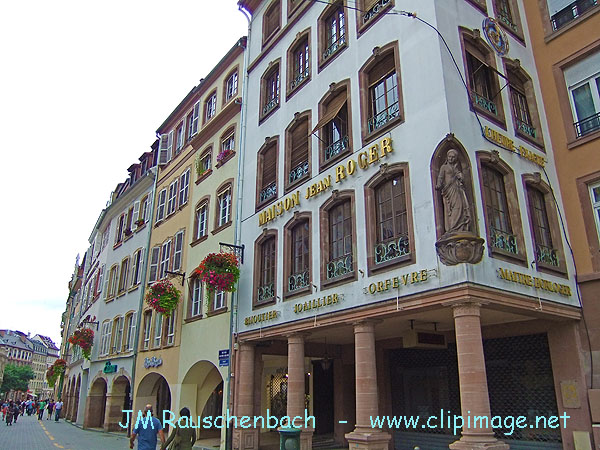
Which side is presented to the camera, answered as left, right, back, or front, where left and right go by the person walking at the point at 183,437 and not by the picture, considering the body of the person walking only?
back

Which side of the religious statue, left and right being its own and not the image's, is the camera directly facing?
front

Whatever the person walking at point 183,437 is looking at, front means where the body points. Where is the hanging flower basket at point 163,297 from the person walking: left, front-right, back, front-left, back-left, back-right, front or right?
front

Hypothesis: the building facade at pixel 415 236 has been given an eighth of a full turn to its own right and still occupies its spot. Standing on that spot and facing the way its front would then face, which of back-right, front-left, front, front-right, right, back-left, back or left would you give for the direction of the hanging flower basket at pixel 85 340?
front-right

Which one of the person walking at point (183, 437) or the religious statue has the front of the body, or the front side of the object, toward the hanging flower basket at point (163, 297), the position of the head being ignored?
the person walking

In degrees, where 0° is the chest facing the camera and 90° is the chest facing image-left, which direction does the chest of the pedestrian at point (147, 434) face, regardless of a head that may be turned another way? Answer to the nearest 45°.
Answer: approximately 180°

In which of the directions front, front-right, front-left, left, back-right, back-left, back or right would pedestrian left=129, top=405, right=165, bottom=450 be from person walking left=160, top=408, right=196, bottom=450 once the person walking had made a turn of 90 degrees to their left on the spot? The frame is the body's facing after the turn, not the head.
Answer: front-right

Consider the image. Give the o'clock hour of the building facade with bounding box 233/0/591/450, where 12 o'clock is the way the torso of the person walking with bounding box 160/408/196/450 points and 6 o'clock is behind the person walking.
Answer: The building facade is roughly at 3 o'clock from the person walking.

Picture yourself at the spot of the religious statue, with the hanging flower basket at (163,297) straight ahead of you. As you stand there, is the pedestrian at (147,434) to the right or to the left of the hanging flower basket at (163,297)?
left

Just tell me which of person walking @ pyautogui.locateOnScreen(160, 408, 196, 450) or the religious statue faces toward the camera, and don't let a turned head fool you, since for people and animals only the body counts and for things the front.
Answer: the religious statue

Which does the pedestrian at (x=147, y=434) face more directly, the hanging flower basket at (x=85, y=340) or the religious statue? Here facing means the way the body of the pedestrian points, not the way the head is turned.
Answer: the hanging flower basket

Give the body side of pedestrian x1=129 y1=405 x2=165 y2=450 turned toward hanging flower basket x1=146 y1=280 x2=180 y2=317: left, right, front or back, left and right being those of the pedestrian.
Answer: front

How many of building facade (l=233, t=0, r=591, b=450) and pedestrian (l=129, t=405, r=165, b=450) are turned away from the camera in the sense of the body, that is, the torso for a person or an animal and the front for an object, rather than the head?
1

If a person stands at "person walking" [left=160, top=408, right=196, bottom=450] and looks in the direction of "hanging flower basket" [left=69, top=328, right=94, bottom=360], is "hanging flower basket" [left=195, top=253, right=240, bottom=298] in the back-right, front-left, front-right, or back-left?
front-right

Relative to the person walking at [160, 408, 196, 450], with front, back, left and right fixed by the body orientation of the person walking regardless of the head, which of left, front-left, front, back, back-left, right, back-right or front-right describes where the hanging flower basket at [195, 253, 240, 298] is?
front
